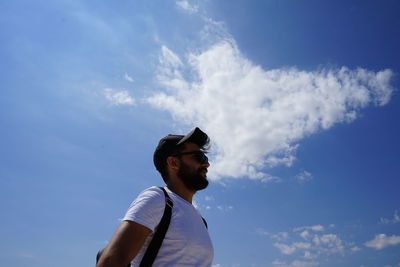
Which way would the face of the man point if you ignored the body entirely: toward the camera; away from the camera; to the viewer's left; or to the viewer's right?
to the viewer's right

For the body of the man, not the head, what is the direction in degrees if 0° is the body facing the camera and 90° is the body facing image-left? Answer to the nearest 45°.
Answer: approximately 270°
